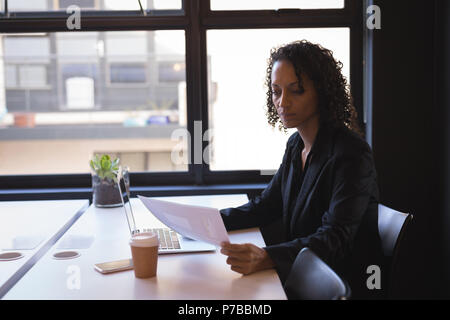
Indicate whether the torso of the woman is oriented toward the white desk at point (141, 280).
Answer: yes

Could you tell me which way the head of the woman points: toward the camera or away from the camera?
toward the camera

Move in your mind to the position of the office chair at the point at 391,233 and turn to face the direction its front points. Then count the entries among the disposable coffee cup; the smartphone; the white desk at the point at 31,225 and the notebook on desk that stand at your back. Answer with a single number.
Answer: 0

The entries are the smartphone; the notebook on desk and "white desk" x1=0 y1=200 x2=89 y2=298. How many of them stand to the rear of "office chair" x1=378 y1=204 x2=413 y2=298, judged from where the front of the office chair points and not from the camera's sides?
0

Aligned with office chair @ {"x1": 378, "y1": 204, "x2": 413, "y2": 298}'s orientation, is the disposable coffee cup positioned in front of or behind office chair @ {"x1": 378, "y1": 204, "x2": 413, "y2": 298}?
in front

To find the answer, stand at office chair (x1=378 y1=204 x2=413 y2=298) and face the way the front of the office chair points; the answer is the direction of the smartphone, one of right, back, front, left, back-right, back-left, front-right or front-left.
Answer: front

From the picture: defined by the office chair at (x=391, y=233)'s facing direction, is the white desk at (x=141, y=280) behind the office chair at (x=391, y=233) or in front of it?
in front

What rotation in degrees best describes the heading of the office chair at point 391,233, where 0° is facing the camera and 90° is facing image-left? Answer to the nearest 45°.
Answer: approximately 45°

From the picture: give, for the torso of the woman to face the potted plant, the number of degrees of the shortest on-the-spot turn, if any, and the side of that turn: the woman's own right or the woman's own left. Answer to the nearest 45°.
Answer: approximately 90° to the woman's own right

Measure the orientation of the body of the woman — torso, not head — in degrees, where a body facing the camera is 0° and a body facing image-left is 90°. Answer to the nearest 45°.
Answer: approximately 45°

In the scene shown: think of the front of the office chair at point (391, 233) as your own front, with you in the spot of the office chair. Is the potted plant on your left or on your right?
on your right

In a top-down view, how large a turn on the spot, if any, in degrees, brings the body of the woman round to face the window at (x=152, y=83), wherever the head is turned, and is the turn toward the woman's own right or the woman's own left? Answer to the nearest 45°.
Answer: approximately 90° to the woman's own right
